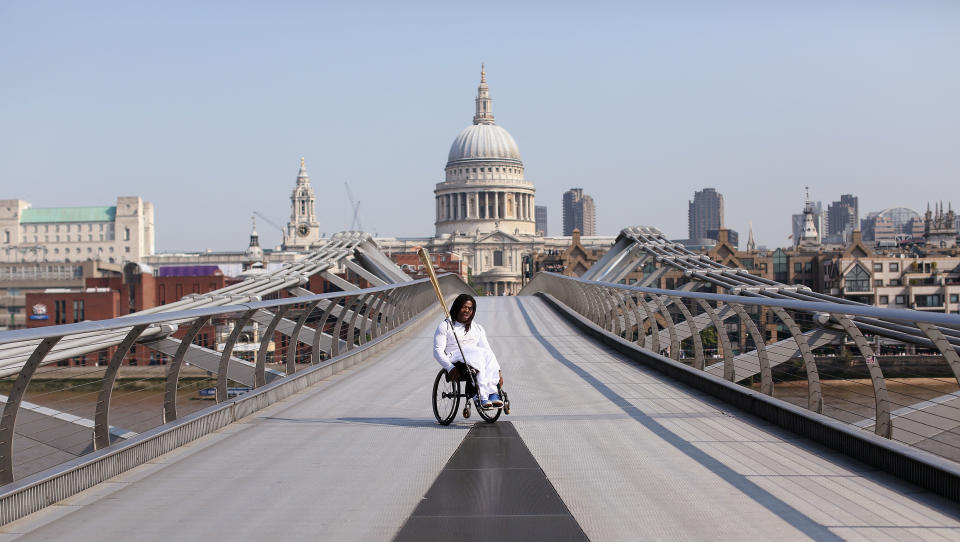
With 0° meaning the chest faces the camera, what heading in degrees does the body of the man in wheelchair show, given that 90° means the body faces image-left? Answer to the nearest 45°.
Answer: approximately 315°
